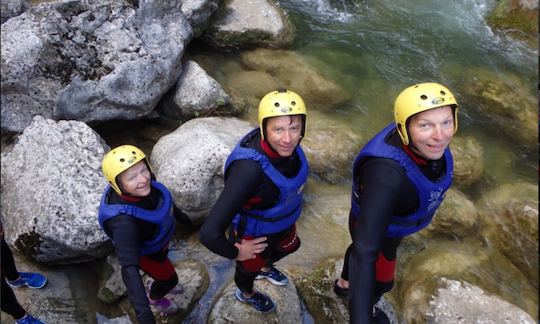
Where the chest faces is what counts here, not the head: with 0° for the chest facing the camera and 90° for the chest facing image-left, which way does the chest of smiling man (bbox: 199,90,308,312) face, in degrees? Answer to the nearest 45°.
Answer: approximately 315°

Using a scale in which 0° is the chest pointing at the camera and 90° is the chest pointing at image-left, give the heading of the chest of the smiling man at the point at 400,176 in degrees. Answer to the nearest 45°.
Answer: approximately 315°

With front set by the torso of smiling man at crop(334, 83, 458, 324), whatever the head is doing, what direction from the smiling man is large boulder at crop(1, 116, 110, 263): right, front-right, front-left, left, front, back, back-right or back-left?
back-right

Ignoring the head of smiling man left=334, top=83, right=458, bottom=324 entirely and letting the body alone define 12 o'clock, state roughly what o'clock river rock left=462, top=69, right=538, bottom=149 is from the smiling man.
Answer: The river rock is roughly at 8 o'clock from the smiling man.
